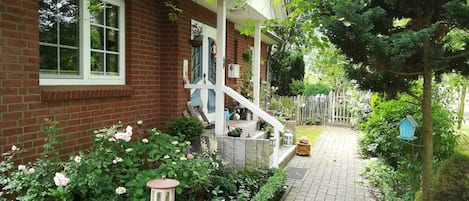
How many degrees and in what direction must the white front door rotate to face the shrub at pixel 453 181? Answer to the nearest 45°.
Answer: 0° — it already faces it

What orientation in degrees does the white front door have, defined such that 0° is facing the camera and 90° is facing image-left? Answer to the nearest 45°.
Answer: approximately 315°

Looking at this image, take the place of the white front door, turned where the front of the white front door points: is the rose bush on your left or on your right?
on your right

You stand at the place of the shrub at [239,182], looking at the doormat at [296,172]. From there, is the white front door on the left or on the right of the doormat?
left

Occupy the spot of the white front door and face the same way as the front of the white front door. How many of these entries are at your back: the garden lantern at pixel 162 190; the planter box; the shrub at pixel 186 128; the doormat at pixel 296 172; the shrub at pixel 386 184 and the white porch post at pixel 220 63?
0

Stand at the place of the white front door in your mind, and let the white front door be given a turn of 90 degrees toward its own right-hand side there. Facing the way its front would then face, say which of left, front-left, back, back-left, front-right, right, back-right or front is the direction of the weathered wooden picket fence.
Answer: back

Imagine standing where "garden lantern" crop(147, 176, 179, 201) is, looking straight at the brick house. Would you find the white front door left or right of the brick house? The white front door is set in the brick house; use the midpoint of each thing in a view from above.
right

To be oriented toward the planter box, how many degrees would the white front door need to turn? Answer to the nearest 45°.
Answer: approximately 45° to its left

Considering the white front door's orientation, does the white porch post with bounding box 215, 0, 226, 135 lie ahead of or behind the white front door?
ahead

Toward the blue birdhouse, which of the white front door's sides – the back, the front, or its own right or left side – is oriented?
front

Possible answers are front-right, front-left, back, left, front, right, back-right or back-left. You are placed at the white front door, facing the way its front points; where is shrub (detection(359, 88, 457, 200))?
front

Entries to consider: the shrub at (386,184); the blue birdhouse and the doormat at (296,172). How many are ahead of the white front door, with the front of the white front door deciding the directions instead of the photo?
3

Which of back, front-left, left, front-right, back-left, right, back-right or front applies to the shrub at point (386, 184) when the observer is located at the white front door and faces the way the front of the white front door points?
front

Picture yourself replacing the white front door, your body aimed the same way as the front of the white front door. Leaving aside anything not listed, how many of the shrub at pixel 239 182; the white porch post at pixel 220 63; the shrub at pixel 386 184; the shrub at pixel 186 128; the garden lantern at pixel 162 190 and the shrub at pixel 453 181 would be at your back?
0
